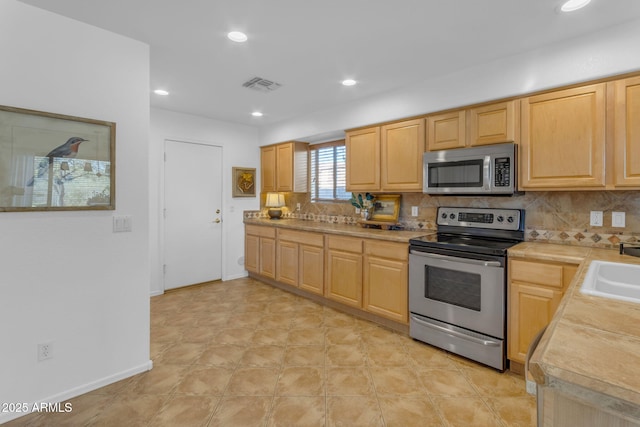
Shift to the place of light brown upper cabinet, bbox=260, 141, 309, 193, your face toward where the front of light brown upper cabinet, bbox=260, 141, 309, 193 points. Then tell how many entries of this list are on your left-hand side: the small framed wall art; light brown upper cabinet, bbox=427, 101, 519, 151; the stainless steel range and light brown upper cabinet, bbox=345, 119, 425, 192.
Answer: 3

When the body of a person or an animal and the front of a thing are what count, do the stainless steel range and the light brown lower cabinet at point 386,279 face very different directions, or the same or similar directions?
same or similar directions

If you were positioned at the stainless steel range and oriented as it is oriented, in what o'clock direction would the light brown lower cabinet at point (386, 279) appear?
The light brown lower cabinet is roughly at 2 o'clock from the stainless steel range.

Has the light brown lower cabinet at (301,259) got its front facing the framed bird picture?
yes

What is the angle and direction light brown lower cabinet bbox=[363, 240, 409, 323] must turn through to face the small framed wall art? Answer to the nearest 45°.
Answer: approximately 90° to its right

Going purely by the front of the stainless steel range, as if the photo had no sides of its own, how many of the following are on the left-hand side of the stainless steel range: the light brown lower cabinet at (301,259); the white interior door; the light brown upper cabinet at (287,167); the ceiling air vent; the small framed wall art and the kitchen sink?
1

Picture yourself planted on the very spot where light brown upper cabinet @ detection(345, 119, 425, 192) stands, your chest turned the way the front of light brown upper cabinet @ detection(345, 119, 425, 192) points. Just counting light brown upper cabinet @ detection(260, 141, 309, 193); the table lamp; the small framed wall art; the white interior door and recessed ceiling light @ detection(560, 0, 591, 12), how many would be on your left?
1

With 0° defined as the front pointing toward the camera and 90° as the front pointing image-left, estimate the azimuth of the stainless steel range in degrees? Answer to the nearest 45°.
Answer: approximately 45°

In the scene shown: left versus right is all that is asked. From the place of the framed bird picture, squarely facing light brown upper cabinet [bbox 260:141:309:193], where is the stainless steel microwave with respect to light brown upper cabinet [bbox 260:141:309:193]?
right

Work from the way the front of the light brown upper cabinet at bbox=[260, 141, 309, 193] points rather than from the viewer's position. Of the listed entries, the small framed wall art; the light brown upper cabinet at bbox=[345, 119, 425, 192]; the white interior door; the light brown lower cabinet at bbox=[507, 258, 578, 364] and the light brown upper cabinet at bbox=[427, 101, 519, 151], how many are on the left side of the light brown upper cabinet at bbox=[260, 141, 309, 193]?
3

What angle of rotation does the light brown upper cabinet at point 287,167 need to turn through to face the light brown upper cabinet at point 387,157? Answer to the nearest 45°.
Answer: approximately 90° to its left

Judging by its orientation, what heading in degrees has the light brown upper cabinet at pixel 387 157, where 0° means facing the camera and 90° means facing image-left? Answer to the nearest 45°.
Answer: approximately 45°

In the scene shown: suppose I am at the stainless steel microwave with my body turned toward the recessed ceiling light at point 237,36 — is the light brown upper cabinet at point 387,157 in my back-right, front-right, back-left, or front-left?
front-right

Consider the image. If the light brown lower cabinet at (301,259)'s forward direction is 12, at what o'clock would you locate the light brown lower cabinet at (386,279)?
the light brown lower cabinet at (386,279) is roughly at 9 o'clock from the light brown lower cabinet at (301,259).

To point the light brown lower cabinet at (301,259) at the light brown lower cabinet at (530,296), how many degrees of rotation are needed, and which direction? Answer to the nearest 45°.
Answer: approximately 90° to its left

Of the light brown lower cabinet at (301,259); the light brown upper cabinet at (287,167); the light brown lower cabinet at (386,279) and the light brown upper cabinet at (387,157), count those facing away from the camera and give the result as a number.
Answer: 0

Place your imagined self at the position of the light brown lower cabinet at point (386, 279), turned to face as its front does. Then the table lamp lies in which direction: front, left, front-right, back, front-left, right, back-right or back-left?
right

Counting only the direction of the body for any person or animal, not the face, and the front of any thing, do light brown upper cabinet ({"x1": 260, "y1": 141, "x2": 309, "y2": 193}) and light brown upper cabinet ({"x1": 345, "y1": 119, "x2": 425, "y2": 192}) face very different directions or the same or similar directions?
same or similar directions
